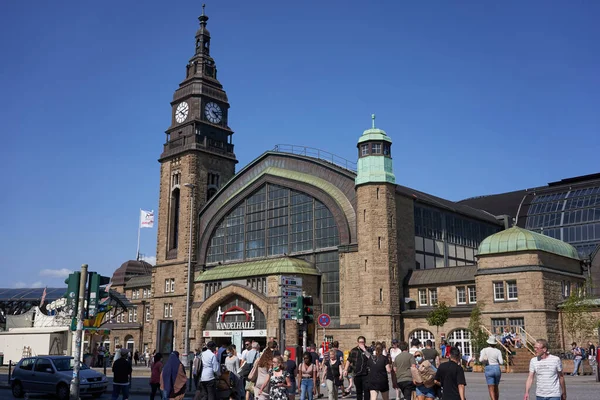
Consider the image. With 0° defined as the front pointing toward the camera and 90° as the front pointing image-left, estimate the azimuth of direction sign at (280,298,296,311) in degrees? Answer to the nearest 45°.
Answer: approximately 0°

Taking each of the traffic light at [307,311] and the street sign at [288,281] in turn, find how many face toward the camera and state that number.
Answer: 2

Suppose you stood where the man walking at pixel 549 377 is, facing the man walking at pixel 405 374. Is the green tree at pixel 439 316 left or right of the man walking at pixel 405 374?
right

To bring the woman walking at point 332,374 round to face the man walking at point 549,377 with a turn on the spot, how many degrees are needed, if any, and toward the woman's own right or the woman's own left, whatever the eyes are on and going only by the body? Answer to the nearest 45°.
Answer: approximately 45° to the woman's own left

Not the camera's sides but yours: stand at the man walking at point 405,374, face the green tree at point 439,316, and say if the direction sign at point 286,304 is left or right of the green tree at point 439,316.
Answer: left

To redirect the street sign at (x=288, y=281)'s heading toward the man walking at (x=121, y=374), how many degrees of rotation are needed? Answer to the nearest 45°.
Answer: approximately 45° to its right

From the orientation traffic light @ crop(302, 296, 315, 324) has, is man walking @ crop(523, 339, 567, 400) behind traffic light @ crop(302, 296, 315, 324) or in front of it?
in front
